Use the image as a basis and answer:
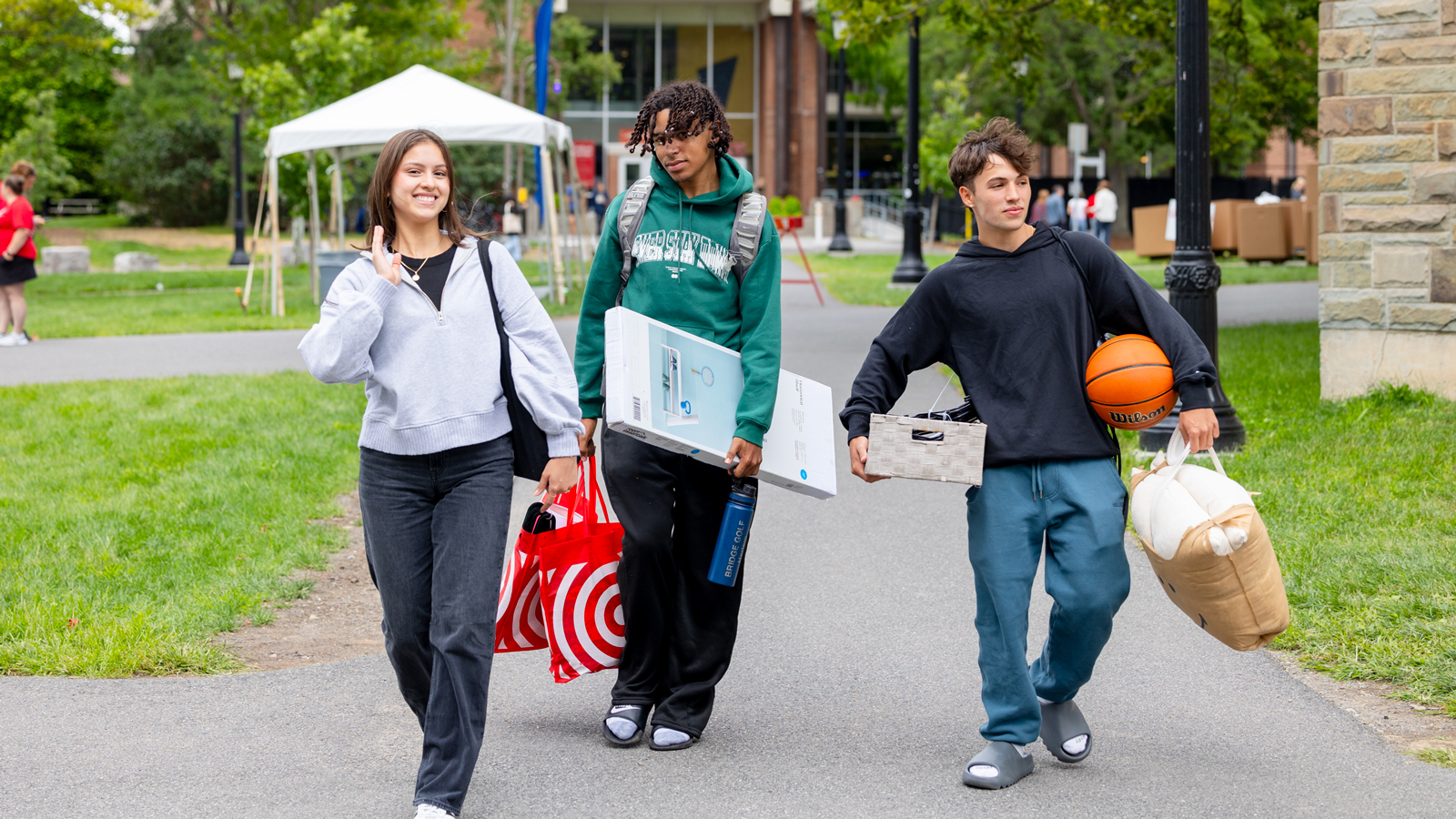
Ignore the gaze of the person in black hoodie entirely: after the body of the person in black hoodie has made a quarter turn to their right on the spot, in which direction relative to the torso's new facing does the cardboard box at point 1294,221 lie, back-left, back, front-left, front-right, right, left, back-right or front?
right

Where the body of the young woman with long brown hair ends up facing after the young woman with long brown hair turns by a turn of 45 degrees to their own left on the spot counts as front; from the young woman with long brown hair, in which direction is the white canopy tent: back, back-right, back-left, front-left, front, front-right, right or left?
back-left

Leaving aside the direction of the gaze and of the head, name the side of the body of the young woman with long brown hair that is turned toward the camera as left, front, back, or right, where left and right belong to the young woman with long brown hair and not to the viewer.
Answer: front

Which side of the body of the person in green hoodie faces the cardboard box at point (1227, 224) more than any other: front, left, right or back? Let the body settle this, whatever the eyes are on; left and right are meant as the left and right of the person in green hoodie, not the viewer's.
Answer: back

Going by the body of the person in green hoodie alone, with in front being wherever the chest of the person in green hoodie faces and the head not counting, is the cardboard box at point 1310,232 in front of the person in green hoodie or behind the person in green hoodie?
behind

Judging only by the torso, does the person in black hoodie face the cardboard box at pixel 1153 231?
no

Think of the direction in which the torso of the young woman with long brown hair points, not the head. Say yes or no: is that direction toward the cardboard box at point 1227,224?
no

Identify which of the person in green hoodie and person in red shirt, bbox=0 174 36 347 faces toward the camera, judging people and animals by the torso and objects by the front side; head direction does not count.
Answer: the person in green hoodie

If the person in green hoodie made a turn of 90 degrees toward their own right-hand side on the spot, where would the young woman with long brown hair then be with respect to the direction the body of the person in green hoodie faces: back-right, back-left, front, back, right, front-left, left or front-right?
front-left

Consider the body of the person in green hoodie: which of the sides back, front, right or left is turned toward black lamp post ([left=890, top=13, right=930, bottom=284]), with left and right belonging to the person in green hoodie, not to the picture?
back

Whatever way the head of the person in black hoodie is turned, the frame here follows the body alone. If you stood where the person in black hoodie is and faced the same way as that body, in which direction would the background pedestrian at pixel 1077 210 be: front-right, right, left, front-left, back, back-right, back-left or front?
back

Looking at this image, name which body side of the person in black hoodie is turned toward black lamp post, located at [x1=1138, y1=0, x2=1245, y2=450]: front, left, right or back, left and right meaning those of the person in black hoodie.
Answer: back

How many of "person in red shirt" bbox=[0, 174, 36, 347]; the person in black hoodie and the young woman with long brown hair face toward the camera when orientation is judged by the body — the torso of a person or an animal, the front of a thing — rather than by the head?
2

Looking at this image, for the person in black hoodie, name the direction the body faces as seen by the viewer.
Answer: toward the camera

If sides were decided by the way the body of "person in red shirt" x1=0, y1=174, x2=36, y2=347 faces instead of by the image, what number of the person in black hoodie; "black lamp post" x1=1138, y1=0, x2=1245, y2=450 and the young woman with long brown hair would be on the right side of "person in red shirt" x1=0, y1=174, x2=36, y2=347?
0

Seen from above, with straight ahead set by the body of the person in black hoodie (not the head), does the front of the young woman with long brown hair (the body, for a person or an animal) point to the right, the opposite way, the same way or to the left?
the same way

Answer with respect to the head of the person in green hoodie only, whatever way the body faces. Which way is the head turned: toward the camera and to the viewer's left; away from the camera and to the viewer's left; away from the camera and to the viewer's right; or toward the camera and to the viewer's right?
toward the camera and to the viewer's left
